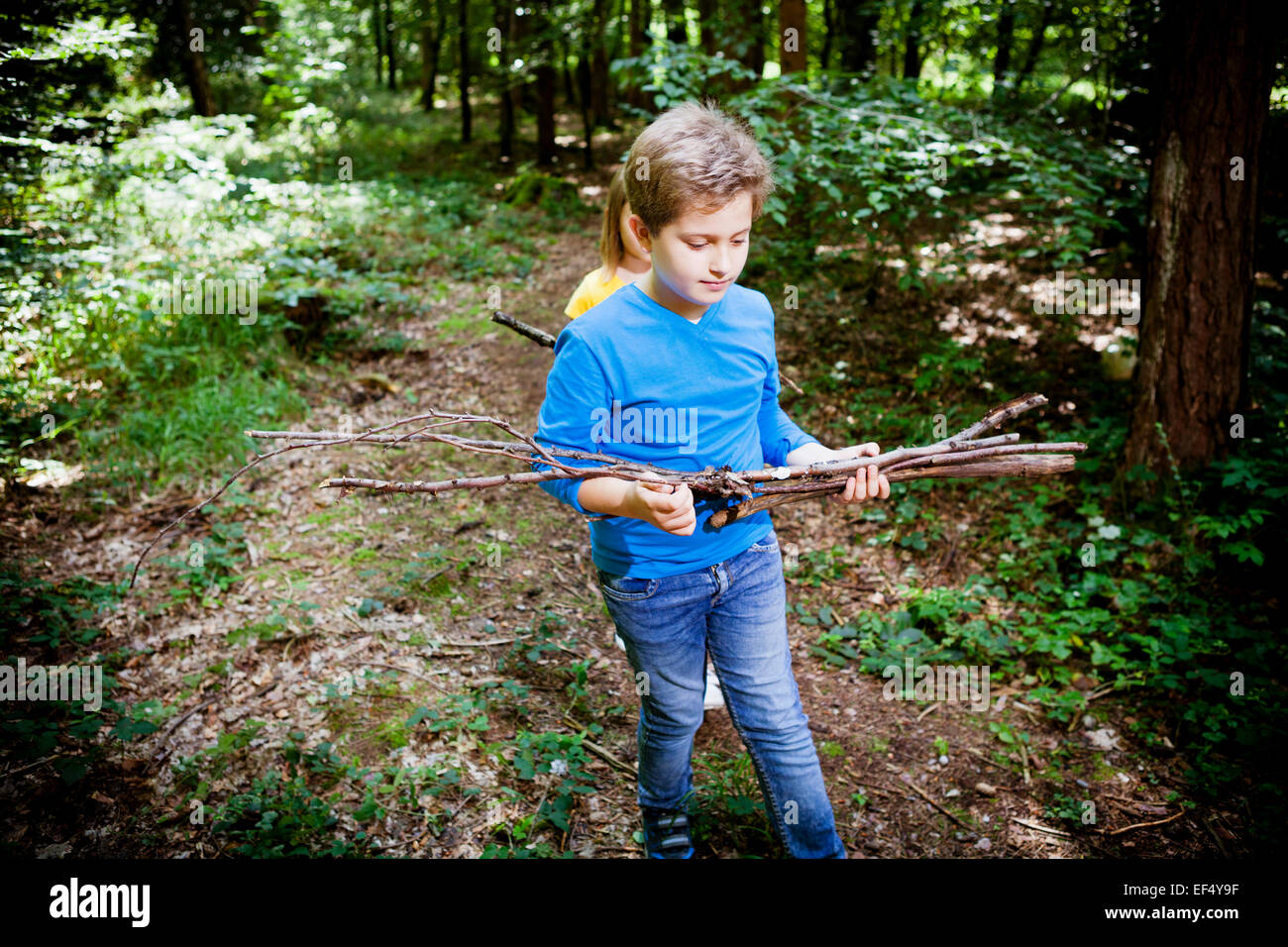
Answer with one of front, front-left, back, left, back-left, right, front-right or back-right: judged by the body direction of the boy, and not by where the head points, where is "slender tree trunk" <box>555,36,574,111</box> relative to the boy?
back-left

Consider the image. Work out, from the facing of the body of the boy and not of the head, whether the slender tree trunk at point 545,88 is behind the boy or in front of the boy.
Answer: behind

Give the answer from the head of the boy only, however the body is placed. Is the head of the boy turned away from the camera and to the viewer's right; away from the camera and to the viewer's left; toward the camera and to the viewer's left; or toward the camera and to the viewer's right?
toward the camera and to the viewer's right

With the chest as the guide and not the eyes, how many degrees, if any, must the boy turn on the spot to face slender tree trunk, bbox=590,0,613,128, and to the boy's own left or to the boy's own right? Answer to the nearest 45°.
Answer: approximately 135° to the boy's own left

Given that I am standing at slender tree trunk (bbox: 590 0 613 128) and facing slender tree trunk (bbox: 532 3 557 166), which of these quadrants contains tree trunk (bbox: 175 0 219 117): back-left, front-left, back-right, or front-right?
front-right

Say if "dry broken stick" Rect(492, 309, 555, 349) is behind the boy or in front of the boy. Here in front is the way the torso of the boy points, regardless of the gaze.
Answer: behind

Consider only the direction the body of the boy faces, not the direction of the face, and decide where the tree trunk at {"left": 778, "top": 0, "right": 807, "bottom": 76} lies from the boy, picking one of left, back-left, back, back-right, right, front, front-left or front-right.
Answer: back-left
